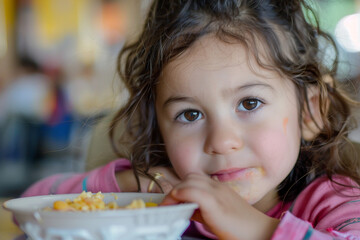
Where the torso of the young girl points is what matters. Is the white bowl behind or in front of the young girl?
in front

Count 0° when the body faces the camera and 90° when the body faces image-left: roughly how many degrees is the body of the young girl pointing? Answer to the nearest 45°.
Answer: approximately 0°
